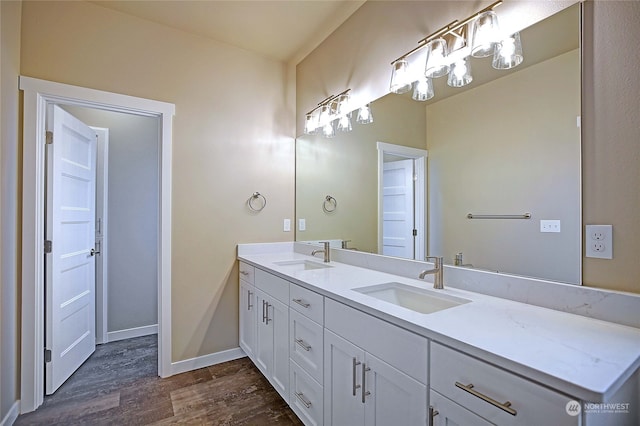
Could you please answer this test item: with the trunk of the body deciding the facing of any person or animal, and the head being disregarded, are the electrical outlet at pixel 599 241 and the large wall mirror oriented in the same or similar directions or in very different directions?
same or similar directions

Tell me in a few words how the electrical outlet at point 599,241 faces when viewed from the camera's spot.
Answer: facing the viewer

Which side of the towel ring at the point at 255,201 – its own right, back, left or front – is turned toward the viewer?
front

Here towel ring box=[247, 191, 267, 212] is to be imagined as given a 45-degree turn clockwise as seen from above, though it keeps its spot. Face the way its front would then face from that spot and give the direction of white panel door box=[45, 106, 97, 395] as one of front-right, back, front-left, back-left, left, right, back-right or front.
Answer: front-right

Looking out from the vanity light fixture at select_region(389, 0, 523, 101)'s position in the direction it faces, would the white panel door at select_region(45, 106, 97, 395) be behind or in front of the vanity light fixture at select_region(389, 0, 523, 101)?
in front

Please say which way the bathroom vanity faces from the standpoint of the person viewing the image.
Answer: facing the viewer and to the left of the viewer

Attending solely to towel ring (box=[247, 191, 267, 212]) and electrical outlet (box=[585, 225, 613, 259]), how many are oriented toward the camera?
2

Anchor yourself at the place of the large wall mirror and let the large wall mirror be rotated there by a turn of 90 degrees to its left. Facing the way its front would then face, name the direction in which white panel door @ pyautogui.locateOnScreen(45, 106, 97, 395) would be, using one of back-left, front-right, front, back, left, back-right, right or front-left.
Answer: back-right

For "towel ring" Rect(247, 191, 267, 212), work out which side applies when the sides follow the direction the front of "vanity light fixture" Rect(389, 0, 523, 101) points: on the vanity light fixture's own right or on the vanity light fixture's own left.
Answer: on the vanity light fixture's own right
